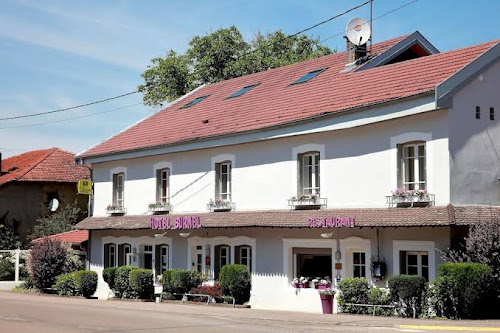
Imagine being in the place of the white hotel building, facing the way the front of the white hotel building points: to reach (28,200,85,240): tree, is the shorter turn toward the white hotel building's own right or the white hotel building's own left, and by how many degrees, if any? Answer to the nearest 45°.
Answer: approximately 90° to the white hotel building's own right

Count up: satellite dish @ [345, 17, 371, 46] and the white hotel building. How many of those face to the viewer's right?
0

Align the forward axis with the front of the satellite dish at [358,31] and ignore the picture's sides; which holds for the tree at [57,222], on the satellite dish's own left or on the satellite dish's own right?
on the satellite dish's own right

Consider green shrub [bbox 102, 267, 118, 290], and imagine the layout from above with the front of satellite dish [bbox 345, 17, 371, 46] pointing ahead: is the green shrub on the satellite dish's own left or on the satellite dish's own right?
on the satellite dish's own right

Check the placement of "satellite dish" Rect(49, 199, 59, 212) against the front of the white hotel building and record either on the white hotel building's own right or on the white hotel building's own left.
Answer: on the white hotel building's own right

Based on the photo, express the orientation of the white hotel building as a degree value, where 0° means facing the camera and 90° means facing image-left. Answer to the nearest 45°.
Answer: approximately 45°

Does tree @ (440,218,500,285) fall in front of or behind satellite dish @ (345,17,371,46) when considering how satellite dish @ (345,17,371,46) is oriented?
in front

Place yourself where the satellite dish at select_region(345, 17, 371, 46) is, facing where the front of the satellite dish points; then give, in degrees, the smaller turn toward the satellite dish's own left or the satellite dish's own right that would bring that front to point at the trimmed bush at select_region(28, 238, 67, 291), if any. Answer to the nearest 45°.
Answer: approximately 90° to the satellite dish's own right

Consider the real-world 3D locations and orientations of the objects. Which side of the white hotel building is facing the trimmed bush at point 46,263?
right
